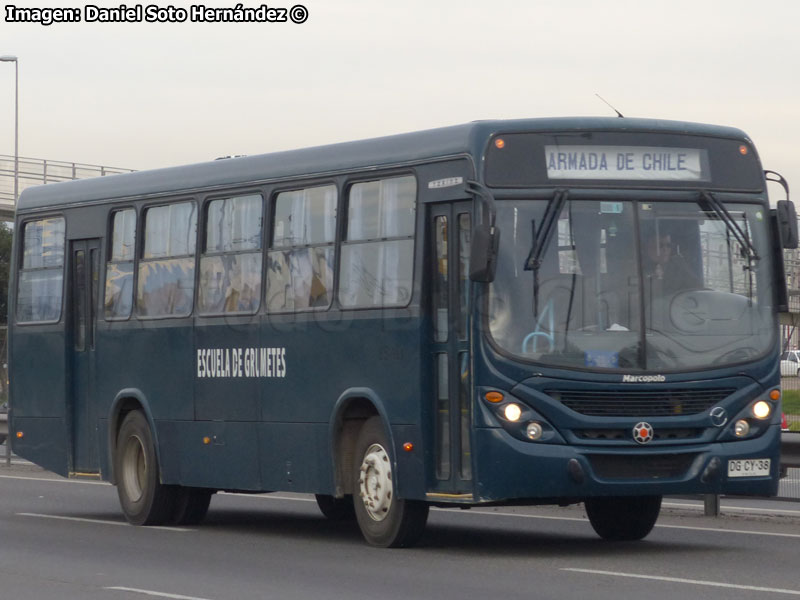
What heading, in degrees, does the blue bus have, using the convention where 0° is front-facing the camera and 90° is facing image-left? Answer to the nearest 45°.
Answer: approximately 315°
